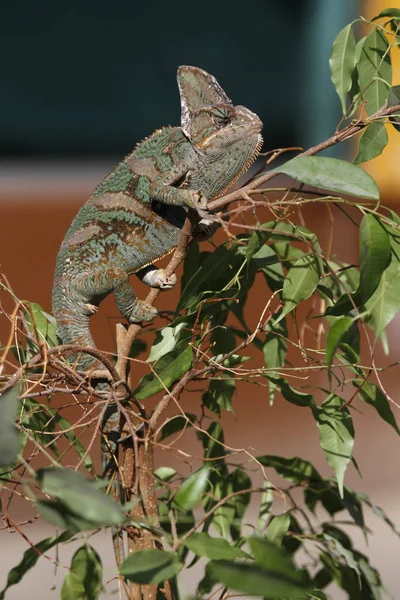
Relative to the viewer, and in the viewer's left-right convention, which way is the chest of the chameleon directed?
facing to the right of the viewer

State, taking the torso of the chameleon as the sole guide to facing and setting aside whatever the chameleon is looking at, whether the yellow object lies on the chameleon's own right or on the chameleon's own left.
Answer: on the chameleon's own left
